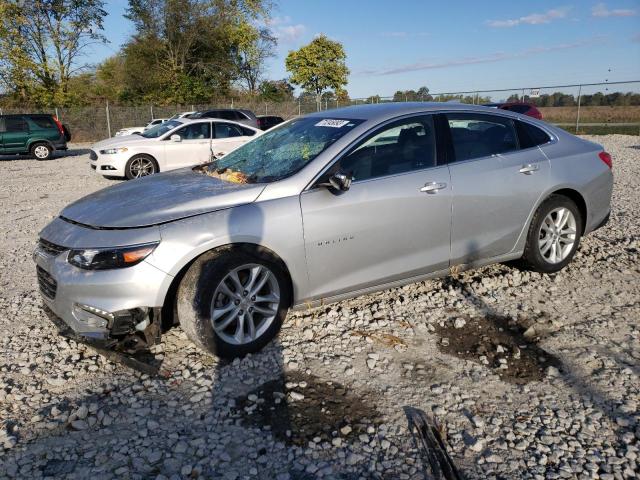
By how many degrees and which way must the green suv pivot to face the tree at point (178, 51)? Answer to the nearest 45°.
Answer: approximately 135° to its right

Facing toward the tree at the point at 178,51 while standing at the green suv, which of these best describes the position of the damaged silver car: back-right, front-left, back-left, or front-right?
back-right

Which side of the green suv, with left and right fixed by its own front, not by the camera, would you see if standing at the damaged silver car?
left

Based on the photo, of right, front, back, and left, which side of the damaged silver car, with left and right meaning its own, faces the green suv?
right

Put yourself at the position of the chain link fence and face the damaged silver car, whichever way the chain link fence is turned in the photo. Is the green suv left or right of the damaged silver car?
right

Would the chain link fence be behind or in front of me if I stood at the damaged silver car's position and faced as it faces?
behind

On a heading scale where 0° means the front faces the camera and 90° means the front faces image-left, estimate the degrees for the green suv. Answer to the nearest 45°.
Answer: approximately 90°

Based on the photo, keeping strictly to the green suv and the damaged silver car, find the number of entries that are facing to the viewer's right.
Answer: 0

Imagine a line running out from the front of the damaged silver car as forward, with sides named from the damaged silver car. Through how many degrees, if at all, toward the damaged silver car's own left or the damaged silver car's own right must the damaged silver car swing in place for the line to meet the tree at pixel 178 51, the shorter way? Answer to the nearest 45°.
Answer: approximately 135° to the damaged silver car's own right

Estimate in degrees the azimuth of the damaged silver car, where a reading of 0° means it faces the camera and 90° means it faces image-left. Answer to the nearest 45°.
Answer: approximately 45°
